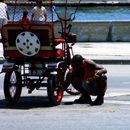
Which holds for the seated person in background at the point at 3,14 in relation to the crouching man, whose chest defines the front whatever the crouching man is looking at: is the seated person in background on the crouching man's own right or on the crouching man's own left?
on the crouching man's own right

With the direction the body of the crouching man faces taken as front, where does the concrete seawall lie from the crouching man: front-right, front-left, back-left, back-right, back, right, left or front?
back-right

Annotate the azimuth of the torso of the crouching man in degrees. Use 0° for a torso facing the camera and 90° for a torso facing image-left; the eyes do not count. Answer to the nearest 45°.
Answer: approximately 45°
